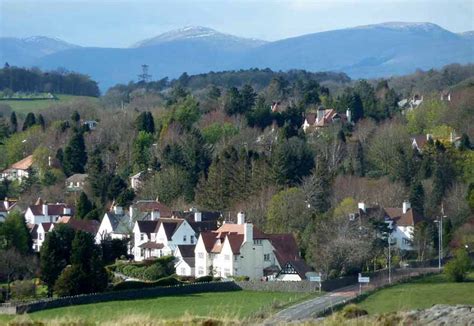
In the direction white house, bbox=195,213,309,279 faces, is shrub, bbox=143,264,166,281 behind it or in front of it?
in front

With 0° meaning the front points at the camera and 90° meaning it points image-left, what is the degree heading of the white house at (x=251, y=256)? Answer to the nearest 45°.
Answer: approximately 45°

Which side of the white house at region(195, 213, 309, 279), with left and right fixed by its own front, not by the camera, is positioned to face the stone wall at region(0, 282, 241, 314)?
front

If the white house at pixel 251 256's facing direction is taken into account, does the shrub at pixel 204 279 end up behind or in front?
in front

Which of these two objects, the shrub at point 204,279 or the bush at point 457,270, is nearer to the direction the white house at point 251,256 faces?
the shrub

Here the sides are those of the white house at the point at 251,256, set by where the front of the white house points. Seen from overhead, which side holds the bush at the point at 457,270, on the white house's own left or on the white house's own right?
on the white house's own left
